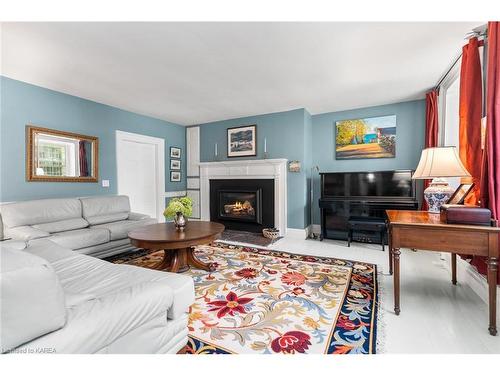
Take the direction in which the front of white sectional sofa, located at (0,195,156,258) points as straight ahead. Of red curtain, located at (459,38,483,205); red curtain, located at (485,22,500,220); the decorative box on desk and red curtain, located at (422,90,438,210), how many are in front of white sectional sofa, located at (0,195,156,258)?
4

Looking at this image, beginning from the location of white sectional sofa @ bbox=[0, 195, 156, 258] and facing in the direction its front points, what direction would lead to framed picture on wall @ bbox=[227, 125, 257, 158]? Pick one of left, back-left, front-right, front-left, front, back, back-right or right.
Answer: front-left

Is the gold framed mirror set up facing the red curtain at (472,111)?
yes

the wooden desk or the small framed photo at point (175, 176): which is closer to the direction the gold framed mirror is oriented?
the wooden desk

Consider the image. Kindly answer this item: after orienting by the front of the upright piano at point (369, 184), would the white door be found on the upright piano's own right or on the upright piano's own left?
on the upright piano's own right

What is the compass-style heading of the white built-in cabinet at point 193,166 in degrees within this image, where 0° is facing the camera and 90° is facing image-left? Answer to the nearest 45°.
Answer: approximately 0°

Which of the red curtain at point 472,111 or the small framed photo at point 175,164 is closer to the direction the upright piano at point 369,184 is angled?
the red curtain

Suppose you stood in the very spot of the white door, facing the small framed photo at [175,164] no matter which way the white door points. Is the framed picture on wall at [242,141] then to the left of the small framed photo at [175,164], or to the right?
right

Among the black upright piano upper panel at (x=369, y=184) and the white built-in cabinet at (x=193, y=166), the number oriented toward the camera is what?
2
